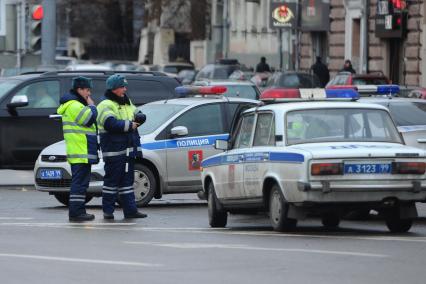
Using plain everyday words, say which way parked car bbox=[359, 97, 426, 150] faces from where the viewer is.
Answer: facing to the left of the viewer

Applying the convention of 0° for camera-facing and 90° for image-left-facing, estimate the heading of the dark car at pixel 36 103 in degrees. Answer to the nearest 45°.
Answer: approximately 90°

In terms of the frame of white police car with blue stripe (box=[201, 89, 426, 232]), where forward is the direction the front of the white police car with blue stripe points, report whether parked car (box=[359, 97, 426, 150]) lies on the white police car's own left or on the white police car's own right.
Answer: on the white police car's own right

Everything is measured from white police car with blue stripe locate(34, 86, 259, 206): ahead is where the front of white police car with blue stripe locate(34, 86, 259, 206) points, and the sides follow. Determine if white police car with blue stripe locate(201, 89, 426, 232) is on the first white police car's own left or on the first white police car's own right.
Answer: on the first white police car's own left

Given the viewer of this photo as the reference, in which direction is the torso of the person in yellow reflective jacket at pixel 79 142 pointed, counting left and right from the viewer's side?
facing to the right of the viewer

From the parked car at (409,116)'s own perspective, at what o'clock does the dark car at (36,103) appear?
The dark car is roughly at 1 o'clock from the parked car.

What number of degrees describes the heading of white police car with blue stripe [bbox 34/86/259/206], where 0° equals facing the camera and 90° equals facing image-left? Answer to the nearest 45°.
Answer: approximately 45°

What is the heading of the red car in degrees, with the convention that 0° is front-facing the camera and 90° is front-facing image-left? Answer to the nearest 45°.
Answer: approximately 45°

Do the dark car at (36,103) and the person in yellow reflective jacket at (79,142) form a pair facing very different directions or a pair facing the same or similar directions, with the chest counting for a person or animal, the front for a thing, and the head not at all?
very different directions

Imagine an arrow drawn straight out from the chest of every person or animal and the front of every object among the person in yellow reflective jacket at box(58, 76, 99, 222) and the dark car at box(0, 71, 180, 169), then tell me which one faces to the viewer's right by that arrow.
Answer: the person in yellow reflective jacket
